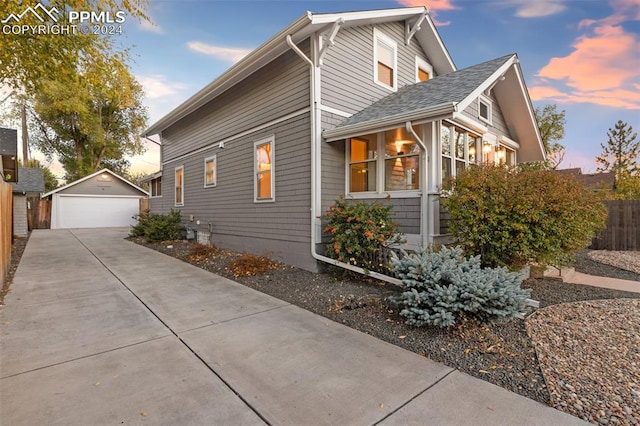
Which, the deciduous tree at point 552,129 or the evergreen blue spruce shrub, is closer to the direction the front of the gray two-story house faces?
the evergreen blue spruce shrub

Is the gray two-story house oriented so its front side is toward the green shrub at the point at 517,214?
yes

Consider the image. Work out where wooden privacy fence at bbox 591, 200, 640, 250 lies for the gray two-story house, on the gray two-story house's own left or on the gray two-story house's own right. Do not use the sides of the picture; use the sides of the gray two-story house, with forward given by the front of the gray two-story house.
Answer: on the gray two-story house's own left

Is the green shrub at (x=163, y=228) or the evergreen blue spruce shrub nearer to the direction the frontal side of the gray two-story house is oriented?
the evergreen blue spruce shrub

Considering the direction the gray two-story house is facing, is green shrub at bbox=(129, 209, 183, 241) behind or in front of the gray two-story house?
behind

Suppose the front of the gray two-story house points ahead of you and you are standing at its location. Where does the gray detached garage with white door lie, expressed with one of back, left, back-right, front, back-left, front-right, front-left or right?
back

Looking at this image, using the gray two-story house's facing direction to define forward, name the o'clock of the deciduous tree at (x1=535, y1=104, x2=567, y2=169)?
The deciduous tree is roughly at 9 o'clock from the gray two-story house.

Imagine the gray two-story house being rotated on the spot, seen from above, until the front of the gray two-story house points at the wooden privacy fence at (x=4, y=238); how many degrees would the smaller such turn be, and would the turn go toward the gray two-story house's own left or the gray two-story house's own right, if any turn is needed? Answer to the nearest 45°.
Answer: approximately 135° to the gray two-story house's own right
